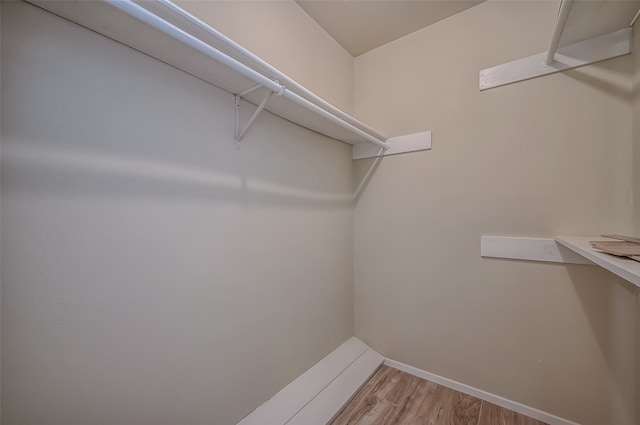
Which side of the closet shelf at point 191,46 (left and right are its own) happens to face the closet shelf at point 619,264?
front

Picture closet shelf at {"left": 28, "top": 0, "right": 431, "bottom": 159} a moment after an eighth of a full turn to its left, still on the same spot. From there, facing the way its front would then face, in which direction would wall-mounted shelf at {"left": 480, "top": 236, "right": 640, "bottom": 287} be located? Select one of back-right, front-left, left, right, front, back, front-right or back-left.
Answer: front

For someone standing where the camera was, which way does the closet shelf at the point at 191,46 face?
facing the viewer and to the right of the viewer

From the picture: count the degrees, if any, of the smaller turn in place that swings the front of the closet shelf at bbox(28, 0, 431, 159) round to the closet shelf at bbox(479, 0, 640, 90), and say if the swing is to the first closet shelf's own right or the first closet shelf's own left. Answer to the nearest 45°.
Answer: approximately 45° to the first closet shelf's own left
